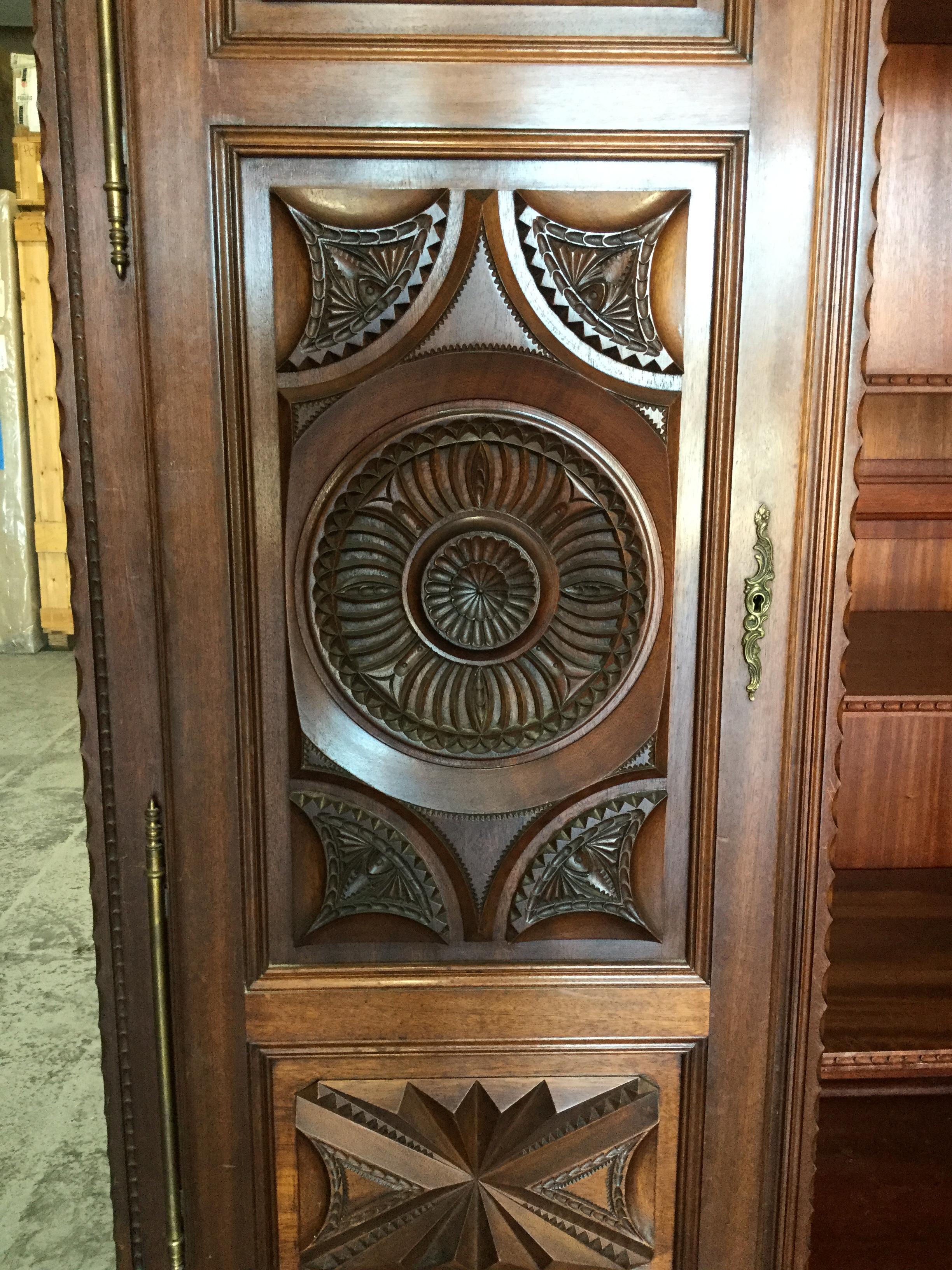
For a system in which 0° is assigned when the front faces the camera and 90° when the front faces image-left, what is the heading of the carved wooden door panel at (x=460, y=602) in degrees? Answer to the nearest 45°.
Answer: approximately 0°

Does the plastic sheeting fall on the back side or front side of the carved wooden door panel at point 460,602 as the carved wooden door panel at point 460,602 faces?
on the back side
